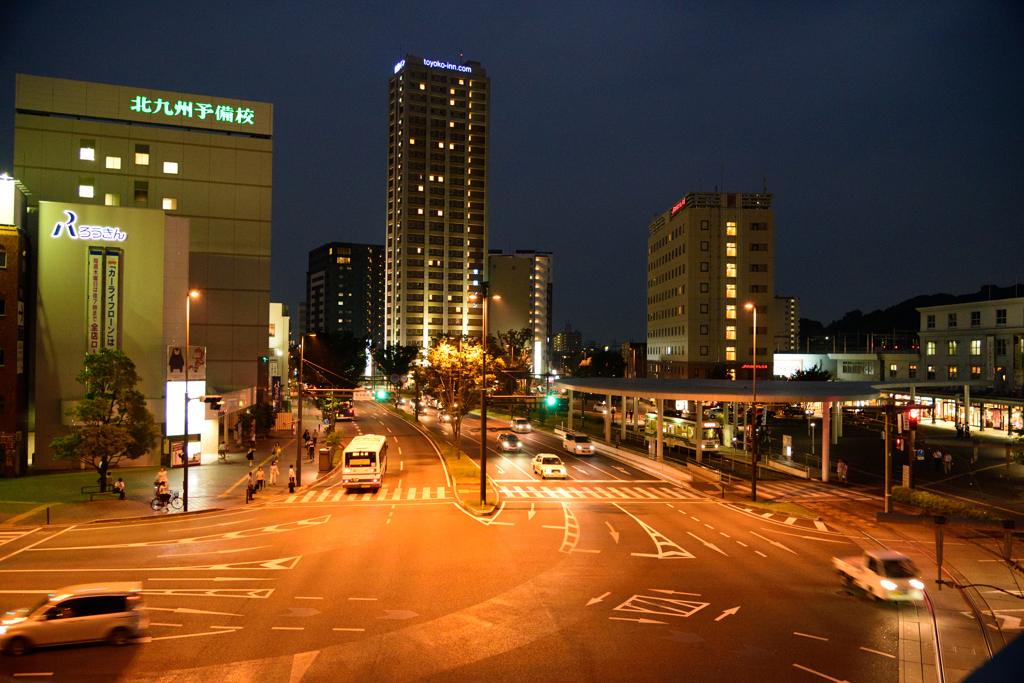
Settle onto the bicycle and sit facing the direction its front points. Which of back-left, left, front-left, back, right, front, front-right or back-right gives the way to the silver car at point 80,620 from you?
right

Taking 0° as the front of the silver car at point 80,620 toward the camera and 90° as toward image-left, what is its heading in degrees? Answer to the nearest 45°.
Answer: approximately 90°

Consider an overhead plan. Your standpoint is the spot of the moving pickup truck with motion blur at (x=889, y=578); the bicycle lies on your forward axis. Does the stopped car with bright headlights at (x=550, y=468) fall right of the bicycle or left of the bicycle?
right

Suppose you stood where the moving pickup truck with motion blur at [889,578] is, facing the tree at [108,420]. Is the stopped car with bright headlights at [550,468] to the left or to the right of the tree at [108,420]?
right

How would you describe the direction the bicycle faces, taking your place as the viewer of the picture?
facing to the right of the viewer

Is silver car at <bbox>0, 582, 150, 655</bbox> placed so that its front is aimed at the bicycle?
no

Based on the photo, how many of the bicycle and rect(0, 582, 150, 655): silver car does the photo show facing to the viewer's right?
1

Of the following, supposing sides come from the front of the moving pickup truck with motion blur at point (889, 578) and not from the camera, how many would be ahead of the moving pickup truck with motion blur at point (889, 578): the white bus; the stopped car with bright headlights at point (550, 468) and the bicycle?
0

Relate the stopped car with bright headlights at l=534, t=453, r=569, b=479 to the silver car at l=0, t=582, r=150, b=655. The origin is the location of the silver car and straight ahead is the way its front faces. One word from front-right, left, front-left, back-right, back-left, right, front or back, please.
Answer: back-right

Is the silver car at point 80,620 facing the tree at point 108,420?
no

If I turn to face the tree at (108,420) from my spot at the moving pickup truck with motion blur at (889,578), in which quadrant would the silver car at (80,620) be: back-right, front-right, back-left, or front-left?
front-left

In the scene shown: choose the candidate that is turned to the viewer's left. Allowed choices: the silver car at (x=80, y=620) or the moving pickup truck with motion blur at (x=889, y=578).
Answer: the silver car

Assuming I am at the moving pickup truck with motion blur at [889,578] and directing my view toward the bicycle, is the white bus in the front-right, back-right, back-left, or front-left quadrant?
front-right

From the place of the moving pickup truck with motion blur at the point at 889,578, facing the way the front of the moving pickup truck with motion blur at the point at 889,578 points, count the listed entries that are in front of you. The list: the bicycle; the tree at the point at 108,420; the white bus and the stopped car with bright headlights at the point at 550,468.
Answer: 0

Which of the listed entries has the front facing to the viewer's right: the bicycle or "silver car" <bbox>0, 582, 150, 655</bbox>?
the bicycle

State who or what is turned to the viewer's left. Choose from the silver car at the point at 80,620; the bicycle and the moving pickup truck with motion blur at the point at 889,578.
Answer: the silver car

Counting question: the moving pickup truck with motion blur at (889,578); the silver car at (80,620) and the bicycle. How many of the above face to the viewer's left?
1

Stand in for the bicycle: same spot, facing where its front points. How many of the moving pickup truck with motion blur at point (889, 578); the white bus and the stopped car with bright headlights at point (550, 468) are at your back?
0

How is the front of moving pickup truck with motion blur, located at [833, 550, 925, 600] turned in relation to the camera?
facing the viewer and to the right of the viewer
